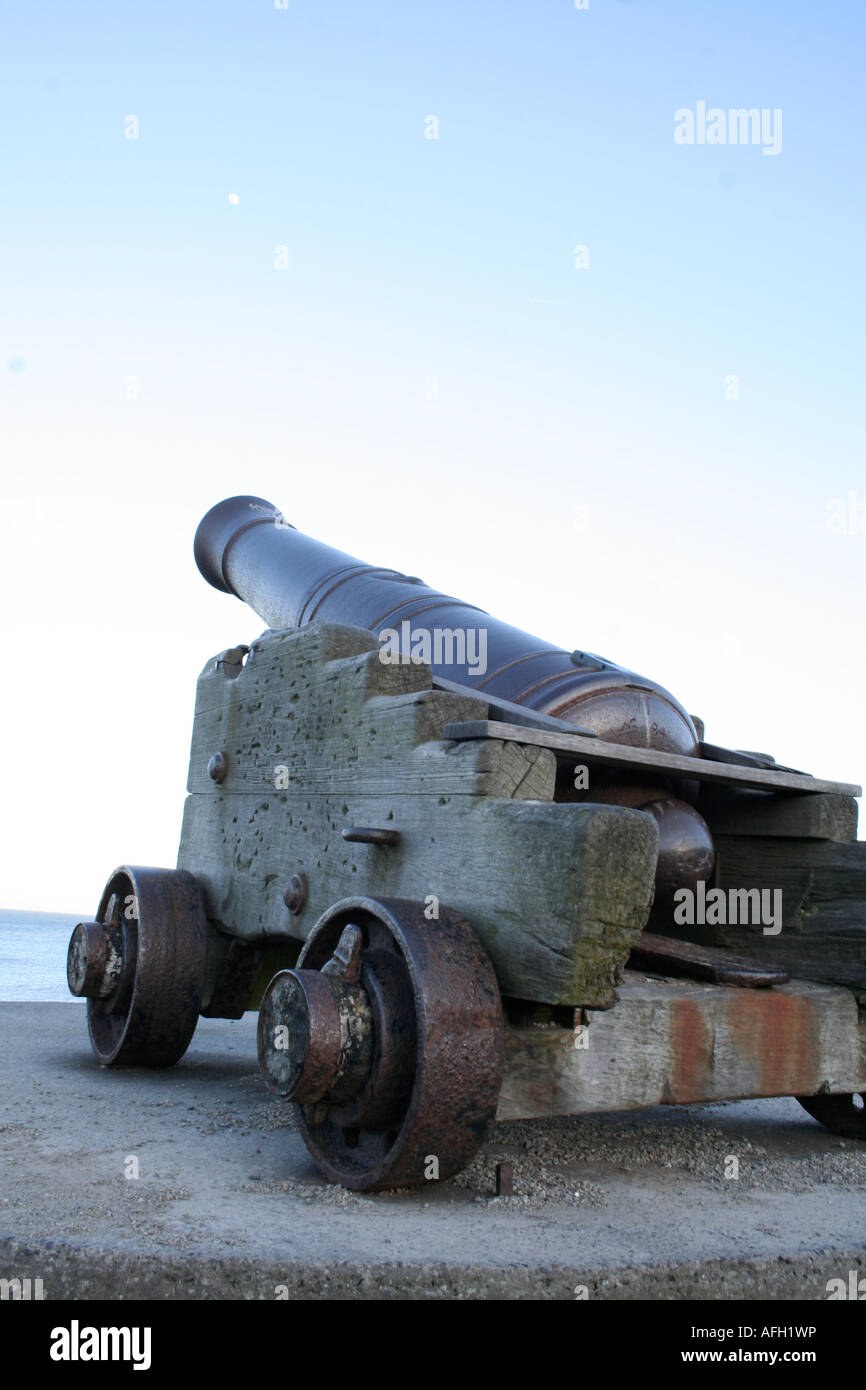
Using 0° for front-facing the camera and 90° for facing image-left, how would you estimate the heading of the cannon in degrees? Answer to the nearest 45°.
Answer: approximately 135°
